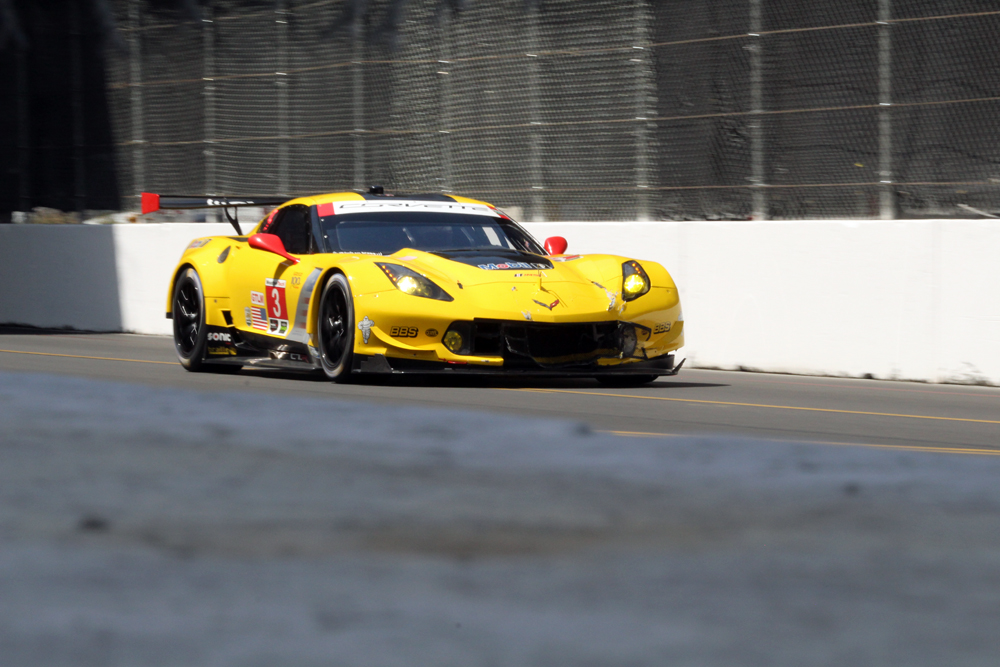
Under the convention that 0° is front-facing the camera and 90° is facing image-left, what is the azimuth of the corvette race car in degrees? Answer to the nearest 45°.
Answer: approximately 315°

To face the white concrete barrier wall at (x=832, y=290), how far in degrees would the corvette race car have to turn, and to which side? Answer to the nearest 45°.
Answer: approximately 90° to its left

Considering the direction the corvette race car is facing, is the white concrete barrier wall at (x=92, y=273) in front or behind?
behind

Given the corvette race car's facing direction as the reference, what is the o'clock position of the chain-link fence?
The chain-link fence is roughly at 8 o'clock from the corvette race car.
